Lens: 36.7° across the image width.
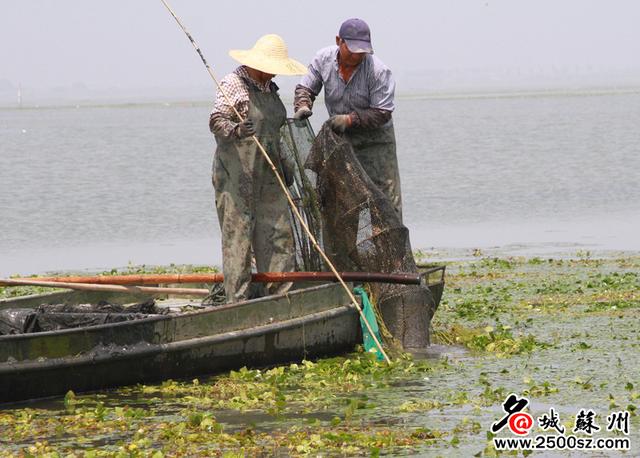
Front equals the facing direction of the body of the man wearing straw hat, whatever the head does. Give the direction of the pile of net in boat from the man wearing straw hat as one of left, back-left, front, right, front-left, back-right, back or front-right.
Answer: back-right

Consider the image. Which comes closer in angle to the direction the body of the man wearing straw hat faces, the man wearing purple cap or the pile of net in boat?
the man wearing purple cap

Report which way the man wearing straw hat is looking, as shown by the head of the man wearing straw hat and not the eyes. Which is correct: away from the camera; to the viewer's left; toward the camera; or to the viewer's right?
to the viewer's right

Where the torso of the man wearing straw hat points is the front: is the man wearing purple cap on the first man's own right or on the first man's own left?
on the first man's own left
